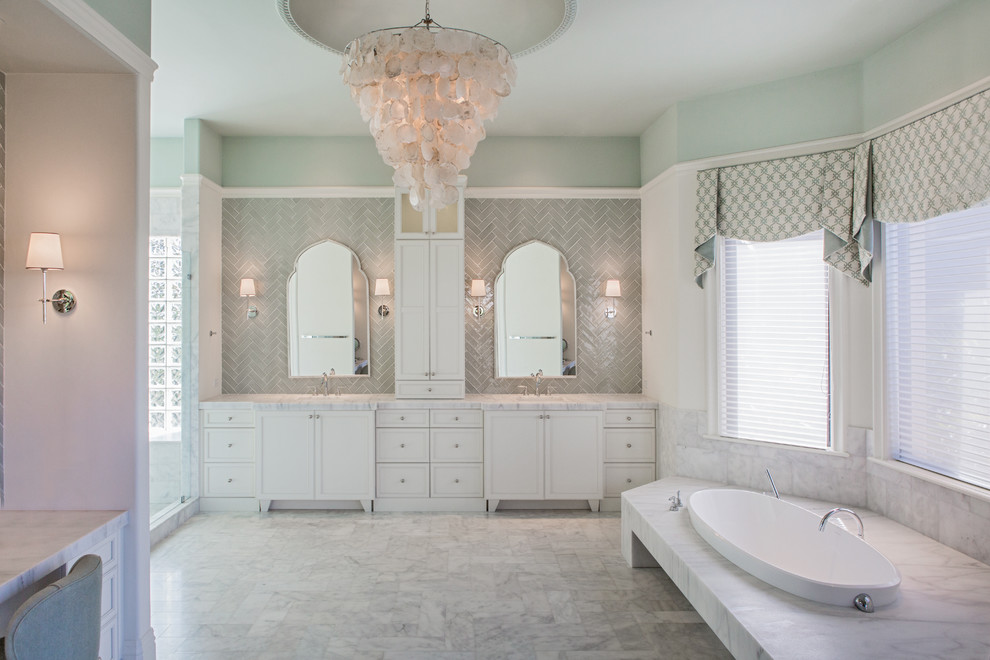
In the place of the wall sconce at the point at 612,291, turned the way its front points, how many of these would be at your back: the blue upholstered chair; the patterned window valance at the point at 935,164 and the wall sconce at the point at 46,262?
0

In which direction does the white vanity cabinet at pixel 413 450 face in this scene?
toward the camera

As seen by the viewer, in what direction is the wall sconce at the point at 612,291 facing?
toward the camera

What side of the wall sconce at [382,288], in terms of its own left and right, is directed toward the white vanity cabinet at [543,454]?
left

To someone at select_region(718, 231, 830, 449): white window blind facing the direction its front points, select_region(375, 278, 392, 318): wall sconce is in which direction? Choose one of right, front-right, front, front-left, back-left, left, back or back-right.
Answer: front-right

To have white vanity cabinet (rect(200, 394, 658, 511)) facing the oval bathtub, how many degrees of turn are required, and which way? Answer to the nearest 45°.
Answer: approximately 45° to its left

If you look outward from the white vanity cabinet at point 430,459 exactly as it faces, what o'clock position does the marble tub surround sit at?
The marble tub surround is roughly at 11 o'clock from the white vanity cabinet.

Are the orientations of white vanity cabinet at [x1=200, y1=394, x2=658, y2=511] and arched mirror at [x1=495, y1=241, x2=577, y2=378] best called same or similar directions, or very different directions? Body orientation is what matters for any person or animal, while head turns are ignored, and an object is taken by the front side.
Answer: same or similar directions

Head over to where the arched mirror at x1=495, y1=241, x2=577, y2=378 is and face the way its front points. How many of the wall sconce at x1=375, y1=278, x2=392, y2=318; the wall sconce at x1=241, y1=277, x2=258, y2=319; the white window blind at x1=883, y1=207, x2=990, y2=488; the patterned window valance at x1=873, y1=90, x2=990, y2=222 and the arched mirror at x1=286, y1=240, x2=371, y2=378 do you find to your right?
3

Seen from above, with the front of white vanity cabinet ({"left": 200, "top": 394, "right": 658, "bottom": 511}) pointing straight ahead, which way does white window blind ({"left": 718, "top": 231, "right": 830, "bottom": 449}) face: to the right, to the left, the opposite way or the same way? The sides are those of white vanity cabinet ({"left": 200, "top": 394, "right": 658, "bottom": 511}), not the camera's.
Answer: to the right

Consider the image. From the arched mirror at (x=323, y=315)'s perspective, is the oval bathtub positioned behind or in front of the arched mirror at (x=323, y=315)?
in front

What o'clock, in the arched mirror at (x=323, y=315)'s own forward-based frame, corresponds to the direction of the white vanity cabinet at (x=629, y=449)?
The white vanity cabinet is roughly at 10 o'clock from the arched mirror.

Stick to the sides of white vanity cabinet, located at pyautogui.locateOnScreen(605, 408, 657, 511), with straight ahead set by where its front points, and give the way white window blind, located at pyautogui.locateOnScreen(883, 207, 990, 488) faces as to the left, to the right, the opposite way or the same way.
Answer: to the right

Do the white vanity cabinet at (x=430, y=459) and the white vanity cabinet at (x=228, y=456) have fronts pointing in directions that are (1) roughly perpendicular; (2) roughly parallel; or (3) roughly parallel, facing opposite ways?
roughly parallel

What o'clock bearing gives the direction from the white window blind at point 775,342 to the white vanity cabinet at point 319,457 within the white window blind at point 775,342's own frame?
The white vanity cabinet is roughly at 1 o'clock from the white window blind.

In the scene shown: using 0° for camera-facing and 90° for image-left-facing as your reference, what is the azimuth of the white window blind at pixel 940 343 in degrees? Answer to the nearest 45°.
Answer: approximately 45°

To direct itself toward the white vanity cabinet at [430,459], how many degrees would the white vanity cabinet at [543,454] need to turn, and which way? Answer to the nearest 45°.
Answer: approximately 90° to its right

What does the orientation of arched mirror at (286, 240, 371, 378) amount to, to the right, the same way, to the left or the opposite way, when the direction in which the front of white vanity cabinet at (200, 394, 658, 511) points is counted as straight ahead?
the same way

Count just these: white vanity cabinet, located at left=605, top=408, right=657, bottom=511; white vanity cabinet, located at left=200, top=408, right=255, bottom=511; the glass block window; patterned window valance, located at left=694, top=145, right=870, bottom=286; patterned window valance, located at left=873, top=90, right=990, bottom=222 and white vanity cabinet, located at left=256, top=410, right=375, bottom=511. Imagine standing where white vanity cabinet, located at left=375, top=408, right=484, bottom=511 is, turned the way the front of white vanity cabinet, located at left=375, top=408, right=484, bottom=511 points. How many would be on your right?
3

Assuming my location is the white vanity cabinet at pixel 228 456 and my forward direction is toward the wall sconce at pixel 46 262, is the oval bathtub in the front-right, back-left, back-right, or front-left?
front-left

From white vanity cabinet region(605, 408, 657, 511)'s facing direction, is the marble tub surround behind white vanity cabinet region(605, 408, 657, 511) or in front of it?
in front
